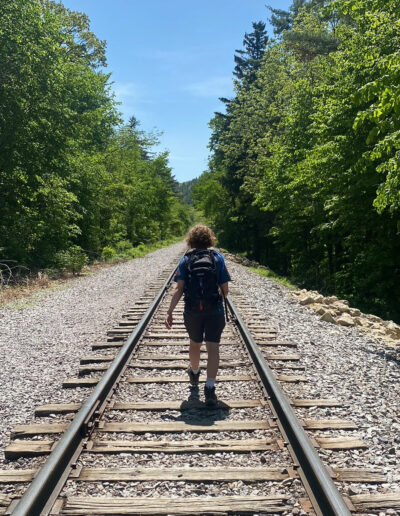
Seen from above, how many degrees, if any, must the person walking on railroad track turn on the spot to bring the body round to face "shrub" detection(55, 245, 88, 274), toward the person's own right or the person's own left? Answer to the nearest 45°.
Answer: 0° — they already face it

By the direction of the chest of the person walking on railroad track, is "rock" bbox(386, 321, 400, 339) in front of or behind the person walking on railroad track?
in front

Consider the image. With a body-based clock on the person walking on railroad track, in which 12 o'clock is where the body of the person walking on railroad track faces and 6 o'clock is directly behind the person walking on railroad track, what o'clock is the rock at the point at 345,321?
The rock is roughly at 1 o'clock from the person walking on railroad track.

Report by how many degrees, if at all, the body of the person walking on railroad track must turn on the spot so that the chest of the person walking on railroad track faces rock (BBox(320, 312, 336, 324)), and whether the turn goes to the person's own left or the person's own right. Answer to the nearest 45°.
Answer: approximately 45° to the person's own right

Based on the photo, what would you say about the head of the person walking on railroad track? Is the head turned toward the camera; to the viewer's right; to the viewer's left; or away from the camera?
away from the camera

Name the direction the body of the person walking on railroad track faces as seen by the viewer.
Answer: away from the camera

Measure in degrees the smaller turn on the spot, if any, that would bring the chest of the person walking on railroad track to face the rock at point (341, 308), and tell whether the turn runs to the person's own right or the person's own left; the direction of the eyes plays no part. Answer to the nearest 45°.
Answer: approximately 45° to the person's own right
